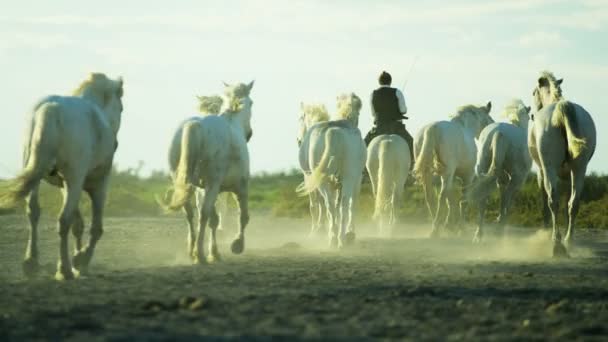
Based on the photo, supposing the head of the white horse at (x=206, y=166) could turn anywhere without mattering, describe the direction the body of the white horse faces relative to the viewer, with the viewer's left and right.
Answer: facing away from the viewer and to the right of the viewer

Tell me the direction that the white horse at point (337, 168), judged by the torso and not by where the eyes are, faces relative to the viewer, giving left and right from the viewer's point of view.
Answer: facing away from the viewer

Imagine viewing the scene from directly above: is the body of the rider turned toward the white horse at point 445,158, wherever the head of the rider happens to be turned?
no

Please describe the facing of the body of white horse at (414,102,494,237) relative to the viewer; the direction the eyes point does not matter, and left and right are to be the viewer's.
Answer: facing away from the viewer and to the right of the viewer

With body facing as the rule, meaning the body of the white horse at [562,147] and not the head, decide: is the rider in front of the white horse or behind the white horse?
in front

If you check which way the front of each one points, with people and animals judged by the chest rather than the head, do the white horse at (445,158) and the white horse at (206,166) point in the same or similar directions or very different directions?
same or similar directions

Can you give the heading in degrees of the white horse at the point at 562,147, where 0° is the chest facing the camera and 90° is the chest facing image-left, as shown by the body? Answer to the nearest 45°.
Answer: approximately 180°

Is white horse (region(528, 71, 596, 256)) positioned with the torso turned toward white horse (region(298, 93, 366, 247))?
no

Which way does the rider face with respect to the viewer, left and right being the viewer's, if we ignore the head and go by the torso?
facing away from the viewer

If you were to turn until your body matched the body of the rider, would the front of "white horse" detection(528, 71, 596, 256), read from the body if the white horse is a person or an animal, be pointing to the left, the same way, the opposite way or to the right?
the same way

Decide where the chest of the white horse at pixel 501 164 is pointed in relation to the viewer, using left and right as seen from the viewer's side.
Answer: facing away from the viewer and to the right of the viewer

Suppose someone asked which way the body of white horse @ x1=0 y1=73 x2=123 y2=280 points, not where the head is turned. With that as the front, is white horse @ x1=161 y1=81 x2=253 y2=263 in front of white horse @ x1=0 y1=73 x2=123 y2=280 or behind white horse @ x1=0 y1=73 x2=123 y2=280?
in front

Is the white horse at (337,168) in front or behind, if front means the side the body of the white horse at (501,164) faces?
behind
